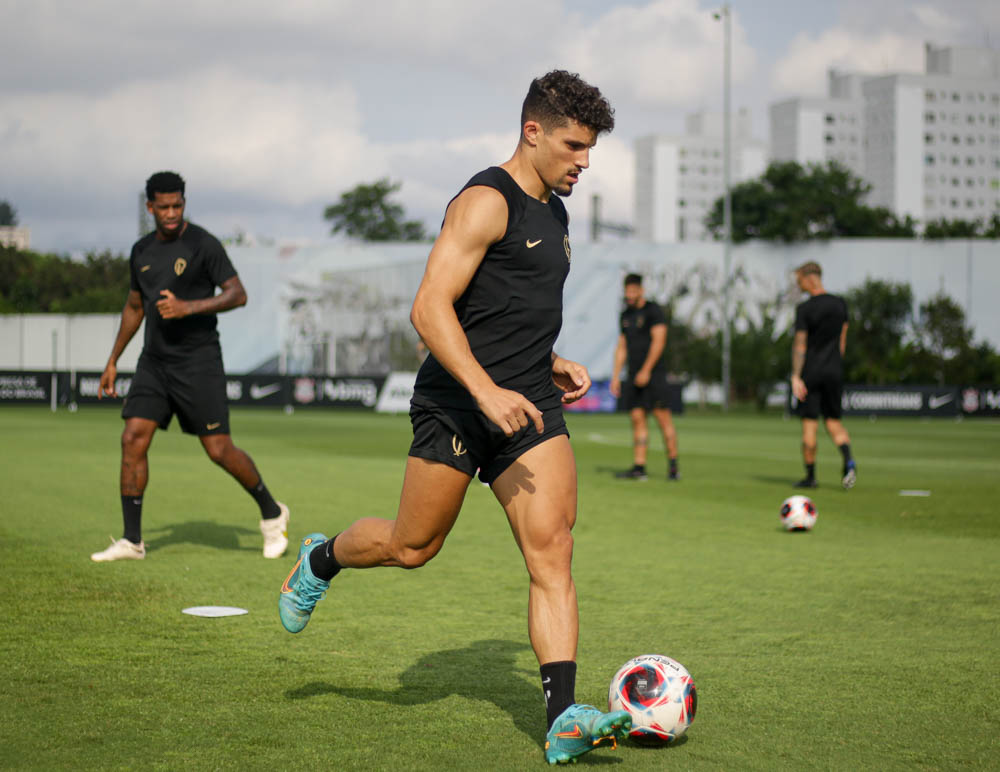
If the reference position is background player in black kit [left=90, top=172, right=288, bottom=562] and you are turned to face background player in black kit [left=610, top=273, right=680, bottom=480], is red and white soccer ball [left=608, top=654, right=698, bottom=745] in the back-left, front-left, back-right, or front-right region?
back-right

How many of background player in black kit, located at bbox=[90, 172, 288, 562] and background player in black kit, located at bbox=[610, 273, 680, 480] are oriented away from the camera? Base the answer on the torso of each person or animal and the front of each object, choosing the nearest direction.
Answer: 0

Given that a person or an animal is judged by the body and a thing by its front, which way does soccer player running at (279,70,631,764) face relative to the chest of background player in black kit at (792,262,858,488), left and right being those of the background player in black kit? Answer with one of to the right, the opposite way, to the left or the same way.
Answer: the opposite way

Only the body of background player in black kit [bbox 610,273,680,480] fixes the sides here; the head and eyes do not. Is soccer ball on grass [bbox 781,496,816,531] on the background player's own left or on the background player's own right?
on the background player's own left

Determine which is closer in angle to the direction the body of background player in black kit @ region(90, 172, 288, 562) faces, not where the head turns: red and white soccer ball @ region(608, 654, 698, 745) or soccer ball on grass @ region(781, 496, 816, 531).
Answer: the red and white soccer ball

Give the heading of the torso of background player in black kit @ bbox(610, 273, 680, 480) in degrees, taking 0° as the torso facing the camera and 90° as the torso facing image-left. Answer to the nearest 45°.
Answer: approximately 45°

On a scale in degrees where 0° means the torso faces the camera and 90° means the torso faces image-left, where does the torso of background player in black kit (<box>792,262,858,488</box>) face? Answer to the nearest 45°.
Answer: approximately 135°

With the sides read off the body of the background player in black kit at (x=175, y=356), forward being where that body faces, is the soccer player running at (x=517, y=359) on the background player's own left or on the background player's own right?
on the background player's own left

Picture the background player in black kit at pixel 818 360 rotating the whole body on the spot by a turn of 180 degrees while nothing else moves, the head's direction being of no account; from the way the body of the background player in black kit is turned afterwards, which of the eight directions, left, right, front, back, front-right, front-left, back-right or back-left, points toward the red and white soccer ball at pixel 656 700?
front-right

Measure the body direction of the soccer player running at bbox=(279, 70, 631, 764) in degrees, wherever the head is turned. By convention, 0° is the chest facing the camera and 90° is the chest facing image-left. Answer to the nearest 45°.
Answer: approximately 315°

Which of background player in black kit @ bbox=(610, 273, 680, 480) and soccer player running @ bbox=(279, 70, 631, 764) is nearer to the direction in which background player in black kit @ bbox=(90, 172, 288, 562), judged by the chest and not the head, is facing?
the soccer player running

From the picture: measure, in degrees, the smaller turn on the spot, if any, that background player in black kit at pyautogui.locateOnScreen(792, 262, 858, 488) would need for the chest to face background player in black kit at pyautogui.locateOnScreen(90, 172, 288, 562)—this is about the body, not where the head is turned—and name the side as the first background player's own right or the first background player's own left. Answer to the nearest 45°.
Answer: approximately 90° to the first background player's own left

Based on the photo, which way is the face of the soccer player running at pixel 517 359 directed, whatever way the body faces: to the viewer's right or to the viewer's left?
to the viewer's right
